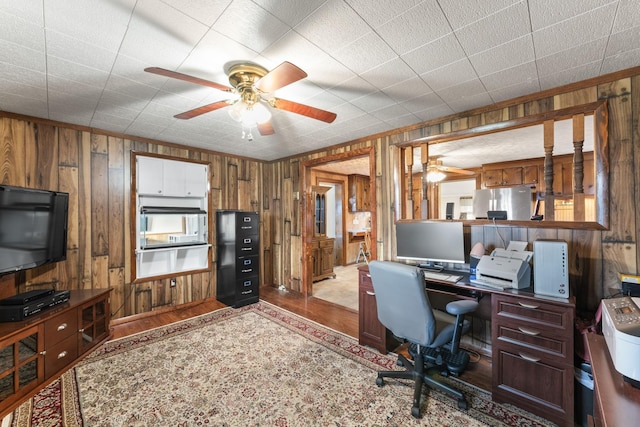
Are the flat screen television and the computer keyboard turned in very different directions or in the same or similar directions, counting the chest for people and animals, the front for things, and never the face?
very different directions

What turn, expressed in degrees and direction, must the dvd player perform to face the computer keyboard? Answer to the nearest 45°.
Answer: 0° — it already faces it

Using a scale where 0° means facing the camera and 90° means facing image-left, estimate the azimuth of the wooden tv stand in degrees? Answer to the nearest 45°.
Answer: approximately 315°

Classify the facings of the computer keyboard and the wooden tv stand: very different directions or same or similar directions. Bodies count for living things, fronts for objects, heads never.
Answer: very different directions
